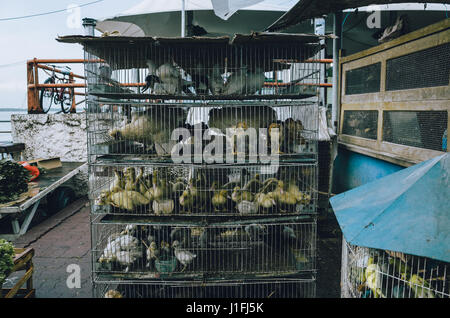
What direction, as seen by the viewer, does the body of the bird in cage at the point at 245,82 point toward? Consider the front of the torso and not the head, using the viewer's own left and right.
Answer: facing to the right of the viewer

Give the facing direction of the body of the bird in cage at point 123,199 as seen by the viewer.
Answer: to the viewer's left

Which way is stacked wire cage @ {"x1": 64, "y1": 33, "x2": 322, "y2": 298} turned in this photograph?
toward the camera
